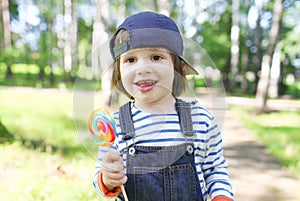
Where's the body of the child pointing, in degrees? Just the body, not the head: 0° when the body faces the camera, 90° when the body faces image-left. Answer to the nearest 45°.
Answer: approximately 0°
